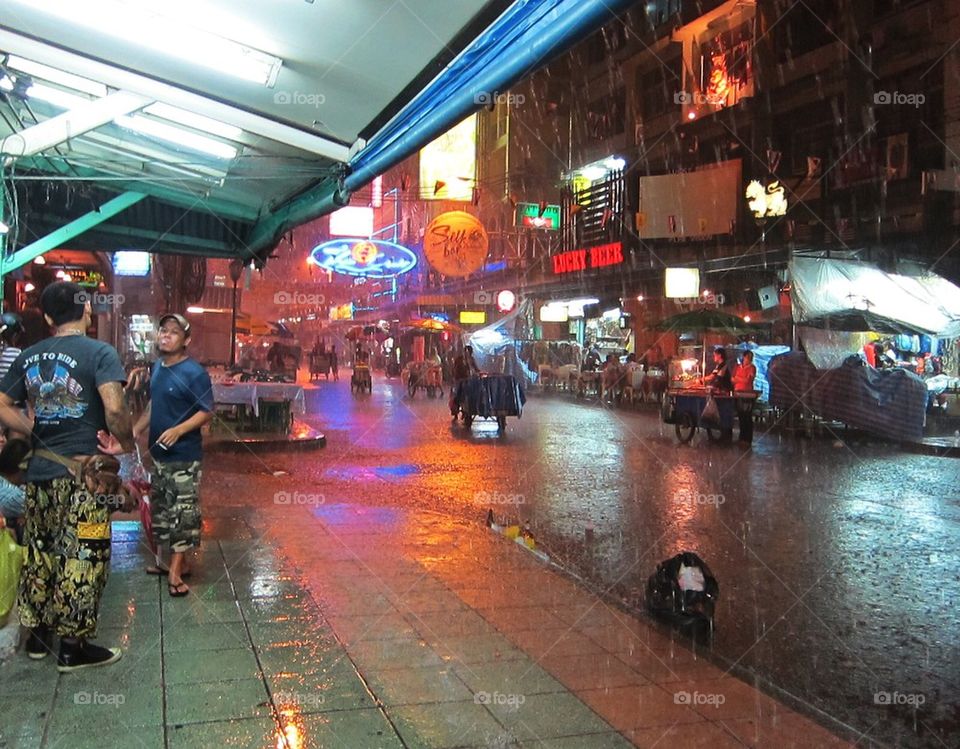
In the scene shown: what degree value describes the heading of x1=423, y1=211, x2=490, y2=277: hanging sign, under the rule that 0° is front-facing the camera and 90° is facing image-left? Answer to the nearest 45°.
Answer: approximately 0°

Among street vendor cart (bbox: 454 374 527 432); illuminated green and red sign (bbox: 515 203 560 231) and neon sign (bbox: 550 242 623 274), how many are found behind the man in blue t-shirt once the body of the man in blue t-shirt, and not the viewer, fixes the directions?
3

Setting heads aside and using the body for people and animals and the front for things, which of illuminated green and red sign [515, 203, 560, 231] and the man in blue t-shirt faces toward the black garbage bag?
the illuminated green and red sign

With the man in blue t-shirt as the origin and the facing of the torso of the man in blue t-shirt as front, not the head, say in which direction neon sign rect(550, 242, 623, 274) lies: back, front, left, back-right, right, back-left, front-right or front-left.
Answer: back

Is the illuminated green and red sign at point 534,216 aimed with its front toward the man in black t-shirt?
yes

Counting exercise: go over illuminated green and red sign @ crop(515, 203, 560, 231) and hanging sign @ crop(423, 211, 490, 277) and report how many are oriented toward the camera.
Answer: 2

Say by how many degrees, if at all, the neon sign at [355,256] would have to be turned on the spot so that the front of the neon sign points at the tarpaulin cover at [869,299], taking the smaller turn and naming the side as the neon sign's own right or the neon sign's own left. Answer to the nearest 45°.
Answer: approximately 90° to the neon sign's own left

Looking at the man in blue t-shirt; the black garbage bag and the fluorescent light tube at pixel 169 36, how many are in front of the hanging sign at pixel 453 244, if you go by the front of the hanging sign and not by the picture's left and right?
3

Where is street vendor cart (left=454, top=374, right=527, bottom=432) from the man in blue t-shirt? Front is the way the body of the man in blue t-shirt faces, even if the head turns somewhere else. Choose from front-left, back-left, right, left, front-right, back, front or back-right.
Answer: back

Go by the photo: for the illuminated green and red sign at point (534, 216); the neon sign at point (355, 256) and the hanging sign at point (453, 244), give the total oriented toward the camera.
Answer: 3

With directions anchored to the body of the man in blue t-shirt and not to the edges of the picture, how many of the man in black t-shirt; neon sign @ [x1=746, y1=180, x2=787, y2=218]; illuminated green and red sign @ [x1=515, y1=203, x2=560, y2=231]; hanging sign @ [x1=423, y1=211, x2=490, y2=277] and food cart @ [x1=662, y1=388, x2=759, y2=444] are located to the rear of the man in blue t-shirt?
4
